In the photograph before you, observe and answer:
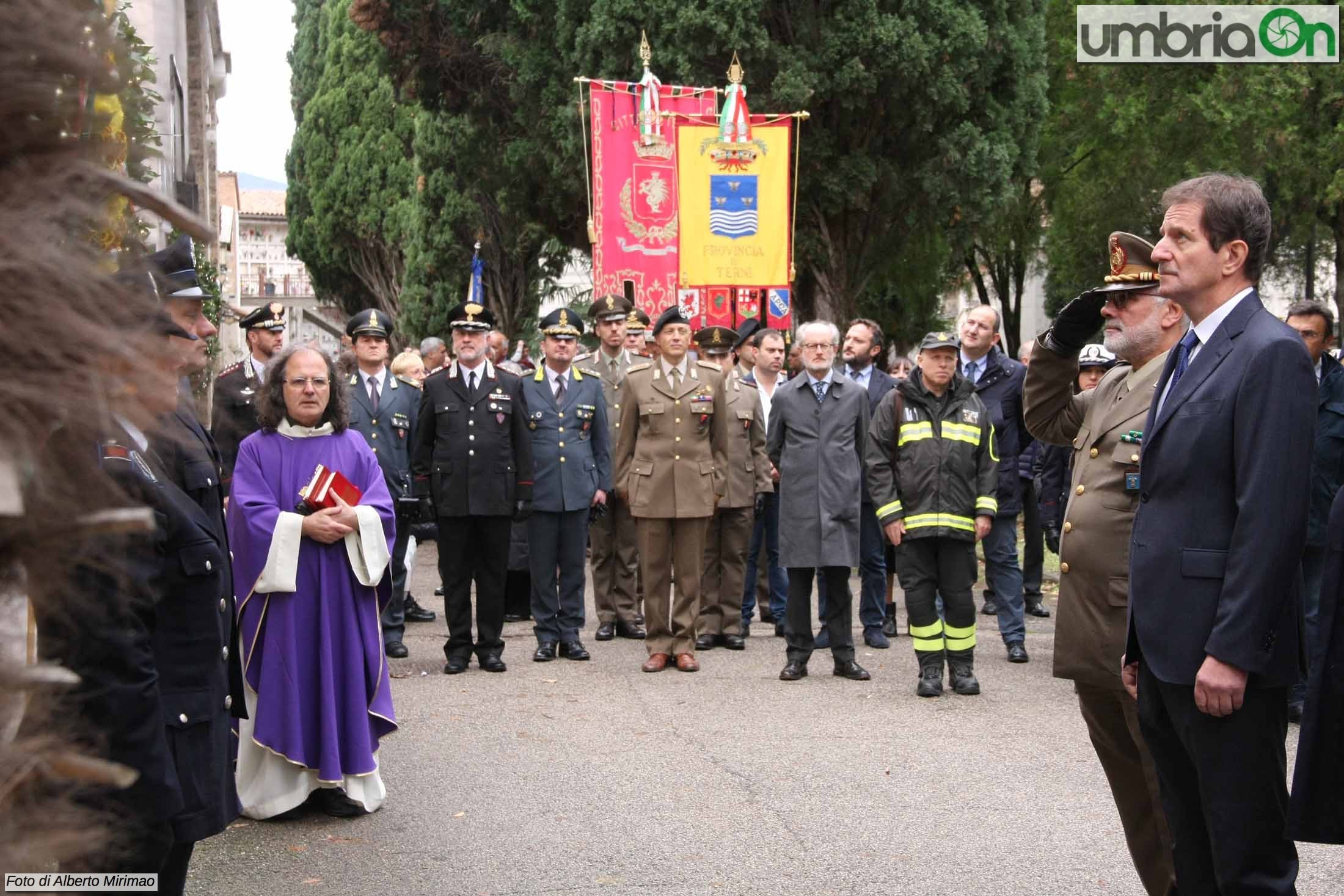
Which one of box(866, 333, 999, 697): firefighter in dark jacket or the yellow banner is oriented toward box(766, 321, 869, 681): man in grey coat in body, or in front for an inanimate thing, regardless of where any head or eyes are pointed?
the yellow banner

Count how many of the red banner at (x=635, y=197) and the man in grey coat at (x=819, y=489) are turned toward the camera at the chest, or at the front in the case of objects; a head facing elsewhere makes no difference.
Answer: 2

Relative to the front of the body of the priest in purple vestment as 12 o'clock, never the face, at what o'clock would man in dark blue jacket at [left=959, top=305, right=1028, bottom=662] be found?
The man in dark blue jacket is roughly at 8 o'clock from the priest in purple vestment.

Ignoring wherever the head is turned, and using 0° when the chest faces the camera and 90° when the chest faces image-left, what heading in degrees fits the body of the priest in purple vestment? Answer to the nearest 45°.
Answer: approximately 0°

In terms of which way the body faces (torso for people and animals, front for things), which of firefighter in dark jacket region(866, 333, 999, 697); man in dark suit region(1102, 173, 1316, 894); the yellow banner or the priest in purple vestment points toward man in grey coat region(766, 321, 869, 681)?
the yellow banner

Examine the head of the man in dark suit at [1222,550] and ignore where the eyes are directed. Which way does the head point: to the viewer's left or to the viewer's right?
to the viewer's left

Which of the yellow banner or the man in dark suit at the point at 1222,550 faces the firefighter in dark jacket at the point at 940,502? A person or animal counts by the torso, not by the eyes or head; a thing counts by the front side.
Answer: the yellow banner

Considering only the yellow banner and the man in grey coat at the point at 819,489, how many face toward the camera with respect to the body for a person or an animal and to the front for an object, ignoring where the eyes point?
2

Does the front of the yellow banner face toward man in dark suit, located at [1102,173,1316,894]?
yes

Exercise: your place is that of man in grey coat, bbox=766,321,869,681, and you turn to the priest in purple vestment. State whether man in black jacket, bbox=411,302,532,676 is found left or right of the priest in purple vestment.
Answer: right

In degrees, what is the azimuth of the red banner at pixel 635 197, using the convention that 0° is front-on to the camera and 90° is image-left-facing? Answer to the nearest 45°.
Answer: approximately 0°
